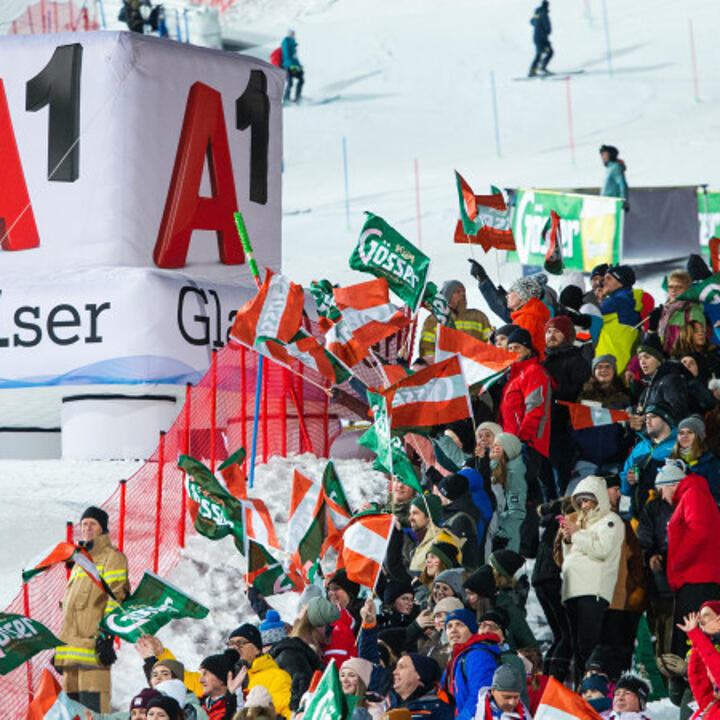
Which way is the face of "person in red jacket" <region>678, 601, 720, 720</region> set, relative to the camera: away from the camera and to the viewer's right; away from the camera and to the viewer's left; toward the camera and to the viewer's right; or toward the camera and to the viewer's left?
toward the camera and to the viewer's left

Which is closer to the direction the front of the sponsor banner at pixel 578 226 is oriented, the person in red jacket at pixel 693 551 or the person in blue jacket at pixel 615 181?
the person in red jacket

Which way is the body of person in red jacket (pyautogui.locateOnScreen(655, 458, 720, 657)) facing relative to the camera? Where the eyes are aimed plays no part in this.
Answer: to the viewer's left

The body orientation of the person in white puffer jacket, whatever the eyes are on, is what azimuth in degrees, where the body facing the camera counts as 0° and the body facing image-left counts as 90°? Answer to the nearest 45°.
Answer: approximately 45°

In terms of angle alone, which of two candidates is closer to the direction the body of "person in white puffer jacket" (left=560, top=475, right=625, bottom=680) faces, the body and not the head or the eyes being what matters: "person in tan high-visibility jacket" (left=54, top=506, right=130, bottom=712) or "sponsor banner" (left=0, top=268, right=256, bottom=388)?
the person in tan high-visibility jacket

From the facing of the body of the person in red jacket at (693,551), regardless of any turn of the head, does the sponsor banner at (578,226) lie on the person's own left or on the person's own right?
on the person's own right

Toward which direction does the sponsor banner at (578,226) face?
toward the camera

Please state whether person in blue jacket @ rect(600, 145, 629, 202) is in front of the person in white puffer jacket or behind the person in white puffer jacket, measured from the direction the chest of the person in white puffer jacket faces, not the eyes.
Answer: behind

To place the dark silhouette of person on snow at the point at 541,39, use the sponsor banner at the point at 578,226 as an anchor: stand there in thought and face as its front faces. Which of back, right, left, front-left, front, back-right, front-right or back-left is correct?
back

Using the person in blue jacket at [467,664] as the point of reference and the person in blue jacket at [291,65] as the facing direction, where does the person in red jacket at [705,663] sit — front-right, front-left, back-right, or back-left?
back-right
